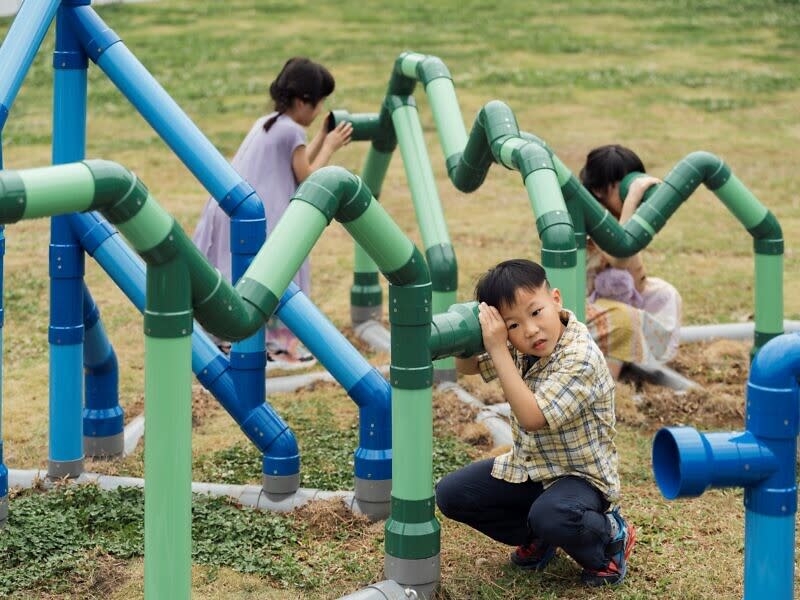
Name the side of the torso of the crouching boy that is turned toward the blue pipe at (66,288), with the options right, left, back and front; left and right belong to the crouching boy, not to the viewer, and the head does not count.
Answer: right

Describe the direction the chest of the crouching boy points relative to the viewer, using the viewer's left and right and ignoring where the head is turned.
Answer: facing the viewer and to the left of the viewer

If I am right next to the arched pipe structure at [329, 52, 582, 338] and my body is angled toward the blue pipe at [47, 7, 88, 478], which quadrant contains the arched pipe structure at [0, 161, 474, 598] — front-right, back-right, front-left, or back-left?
front-left

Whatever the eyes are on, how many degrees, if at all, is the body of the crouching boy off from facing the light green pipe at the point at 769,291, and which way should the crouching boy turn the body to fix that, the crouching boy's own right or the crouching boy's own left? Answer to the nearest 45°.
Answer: approximately 180°

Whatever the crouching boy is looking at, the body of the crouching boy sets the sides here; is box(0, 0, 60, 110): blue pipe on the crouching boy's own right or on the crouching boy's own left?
on the crouching boy's own right

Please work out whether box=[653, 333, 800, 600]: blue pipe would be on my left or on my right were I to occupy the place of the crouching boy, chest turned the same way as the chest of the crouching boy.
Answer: on my left

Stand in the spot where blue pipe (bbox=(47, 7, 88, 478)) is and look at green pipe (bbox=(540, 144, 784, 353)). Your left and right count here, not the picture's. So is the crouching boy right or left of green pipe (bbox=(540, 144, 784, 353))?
right

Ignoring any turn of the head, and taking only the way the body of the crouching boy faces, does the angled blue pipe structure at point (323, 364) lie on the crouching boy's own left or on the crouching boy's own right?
on the crouching boy's own right
